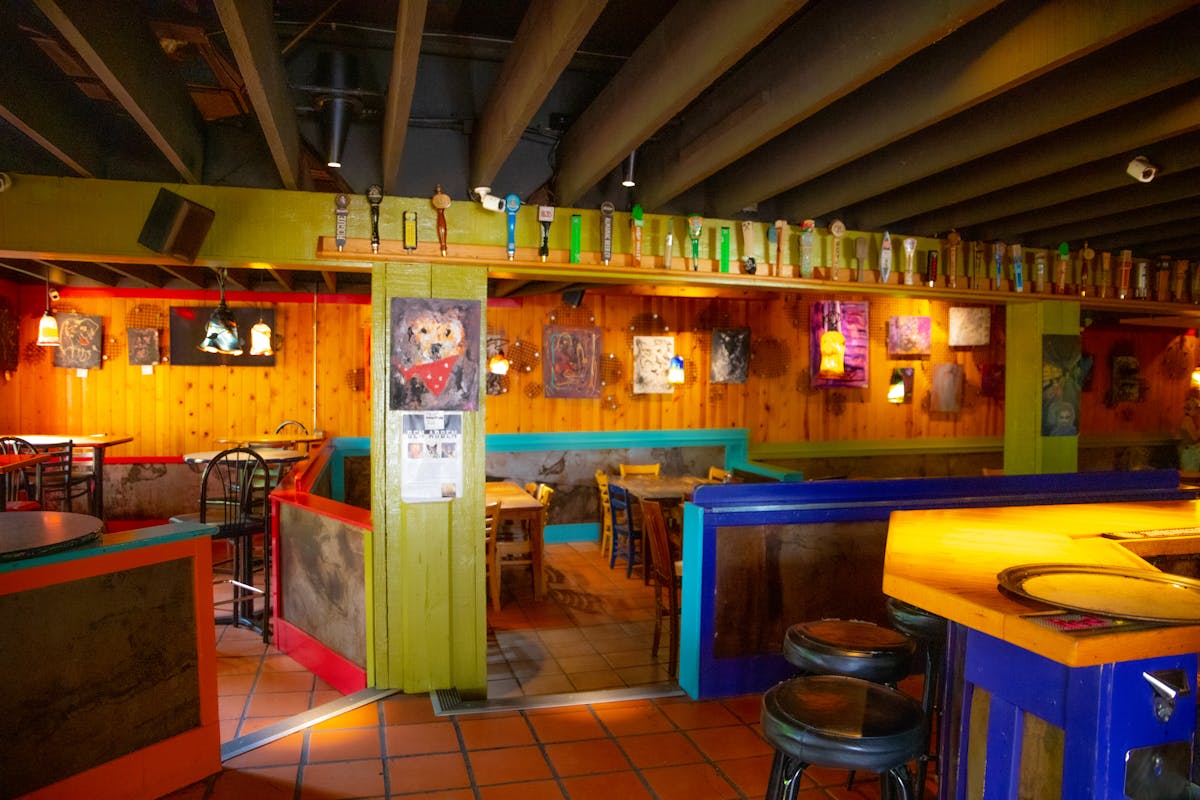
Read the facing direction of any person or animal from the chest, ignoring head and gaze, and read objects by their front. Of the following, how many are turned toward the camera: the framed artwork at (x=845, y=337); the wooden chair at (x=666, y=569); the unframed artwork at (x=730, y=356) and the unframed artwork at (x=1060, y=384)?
3

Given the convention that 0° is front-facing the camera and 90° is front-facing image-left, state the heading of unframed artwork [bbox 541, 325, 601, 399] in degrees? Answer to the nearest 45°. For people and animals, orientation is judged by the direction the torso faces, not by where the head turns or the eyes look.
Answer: approximately 0°

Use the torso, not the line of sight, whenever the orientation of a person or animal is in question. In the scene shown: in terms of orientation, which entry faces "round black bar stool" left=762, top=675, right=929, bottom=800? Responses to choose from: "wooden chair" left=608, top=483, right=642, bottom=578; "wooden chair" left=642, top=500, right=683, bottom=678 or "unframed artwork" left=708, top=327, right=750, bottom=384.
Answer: the unframed artwork

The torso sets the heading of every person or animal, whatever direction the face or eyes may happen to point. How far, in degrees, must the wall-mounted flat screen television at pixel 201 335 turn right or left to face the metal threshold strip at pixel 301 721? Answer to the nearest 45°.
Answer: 0° — it already faces it
